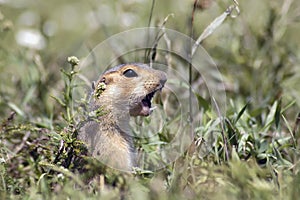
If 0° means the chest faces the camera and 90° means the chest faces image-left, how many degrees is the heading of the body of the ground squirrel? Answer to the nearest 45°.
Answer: approximately 270°
